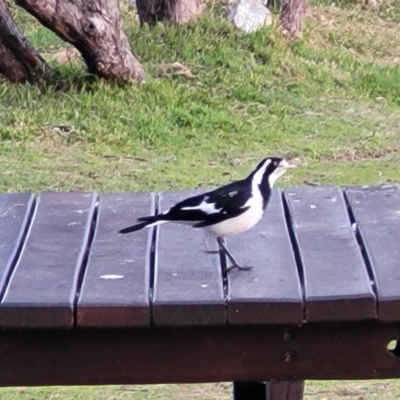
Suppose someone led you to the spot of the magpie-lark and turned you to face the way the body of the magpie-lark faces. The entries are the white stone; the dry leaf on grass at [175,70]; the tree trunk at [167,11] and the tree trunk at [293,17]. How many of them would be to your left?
4

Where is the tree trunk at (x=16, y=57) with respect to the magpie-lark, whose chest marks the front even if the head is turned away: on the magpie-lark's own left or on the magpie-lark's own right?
on the magpie-lark's own left

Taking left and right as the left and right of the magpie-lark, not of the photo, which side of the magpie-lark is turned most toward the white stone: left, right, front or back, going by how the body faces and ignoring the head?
left

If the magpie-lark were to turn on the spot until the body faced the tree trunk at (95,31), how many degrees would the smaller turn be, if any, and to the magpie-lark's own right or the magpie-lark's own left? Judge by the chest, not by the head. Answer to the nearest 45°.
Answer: approximately 90° to the magpie-lark's own left

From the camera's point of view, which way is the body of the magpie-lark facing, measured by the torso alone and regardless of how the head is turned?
to the viewer's right

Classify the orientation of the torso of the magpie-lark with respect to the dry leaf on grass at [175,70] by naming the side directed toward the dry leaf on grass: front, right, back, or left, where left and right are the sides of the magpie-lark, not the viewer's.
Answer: left

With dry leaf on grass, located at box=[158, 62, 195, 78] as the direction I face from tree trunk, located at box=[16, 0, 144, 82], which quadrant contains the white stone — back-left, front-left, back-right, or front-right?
front-left

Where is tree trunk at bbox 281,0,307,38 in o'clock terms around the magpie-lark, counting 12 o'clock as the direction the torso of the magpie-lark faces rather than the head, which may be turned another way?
The tree trunk is roughly at 9 o'clock from the magpie-lark.

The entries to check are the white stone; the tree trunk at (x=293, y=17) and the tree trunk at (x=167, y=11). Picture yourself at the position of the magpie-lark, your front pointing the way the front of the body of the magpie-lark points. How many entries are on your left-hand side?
3

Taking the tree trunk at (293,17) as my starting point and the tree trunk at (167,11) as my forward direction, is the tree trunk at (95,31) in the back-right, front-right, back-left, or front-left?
front-left

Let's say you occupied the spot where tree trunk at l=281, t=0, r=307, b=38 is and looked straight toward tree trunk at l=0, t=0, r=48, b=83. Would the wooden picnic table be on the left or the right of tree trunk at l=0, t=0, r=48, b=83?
left

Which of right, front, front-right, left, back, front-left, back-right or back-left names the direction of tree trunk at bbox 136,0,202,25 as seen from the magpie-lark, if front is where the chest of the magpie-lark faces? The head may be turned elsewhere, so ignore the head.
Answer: left
